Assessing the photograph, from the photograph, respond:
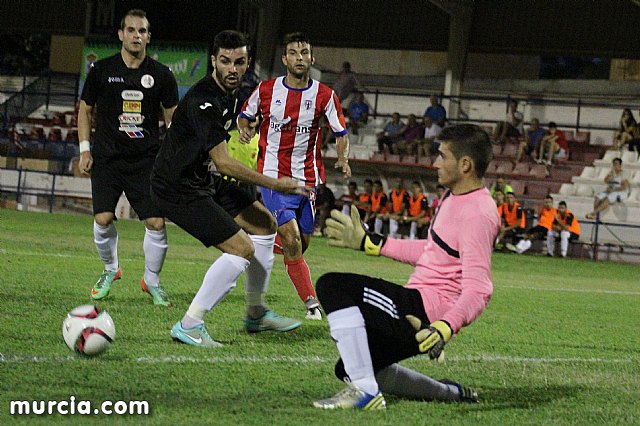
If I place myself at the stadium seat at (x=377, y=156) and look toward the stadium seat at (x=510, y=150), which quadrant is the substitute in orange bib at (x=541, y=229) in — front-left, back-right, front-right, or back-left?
front-right

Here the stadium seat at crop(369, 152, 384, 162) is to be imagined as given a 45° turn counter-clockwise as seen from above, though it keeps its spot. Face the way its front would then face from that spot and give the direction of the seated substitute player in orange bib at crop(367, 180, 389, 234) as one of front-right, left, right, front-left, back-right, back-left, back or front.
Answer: front

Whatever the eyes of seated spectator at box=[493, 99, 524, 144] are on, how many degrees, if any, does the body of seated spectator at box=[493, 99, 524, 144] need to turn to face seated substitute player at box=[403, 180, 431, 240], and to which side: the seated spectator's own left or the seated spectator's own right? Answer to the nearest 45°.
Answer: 0° — they already face them

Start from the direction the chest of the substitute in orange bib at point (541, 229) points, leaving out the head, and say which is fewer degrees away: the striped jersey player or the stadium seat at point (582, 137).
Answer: the striped jersey player

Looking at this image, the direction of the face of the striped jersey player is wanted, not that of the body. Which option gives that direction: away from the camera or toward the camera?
toward the camera

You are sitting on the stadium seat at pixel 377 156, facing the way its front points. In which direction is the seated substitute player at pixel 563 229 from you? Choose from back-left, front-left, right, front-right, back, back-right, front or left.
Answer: left

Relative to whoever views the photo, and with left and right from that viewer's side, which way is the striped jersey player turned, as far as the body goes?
facing the viewer

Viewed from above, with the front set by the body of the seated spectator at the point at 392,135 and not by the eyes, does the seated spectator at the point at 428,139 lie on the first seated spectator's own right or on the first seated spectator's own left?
on the first seated spectator's own left

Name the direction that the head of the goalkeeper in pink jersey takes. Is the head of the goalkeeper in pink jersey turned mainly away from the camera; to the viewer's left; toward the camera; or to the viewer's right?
to the viewer's left

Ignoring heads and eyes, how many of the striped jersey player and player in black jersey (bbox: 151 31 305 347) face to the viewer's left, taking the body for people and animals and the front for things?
0

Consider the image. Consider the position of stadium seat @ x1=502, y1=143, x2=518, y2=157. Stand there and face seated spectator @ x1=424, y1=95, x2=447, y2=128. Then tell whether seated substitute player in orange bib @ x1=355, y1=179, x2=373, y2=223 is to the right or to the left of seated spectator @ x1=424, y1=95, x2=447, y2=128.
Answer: left

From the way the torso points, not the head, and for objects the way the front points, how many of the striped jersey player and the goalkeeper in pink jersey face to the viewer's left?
1

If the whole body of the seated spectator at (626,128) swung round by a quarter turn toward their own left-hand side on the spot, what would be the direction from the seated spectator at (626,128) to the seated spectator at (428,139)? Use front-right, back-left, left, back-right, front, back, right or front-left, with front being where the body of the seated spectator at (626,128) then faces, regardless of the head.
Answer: back-right

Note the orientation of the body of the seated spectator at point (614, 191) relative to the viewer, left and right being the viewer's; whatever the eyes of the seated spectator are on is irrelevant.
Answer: facing the viewer and to the left of the viewer

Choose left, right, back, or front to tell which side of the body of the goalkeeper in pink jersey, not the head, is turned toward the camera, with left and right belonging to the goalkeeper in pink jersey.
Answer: left
